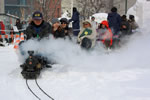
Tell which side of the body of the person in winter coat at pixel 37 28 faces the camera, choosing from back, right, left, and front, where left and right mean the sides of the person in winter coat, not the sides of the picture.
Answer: front

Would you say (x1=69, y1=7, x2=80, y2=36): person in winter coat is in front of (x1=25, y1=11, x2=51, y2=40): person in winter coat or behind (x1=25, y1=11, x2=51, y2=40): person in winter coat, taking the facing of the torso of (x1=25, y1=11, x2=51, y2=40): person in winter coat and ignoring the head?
behind

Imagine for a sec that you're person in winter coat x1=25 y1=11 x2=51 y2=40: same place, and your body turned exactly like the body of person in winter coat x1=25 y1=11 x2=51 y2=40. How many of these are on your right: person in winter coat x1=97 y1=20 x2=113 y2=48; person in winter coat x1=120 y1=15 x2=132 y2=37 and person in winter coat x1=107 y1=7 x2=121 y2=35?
0

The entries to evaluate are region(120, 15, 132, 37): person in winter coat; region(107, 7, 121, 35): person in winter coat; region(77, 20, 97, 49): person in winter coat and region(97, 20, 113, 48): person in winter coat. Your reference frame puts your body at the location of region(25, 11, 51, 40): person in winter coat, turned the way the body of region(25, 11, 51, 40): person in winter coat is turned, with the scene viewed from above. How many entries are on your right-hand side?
0

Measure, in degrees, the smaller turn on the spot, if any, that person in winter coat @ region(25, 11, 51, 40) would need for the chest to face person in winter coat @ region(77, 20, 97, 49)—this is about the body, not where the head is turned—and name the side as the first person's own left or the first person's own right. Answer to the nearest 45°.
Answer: approximately 135° to the first person's own left
